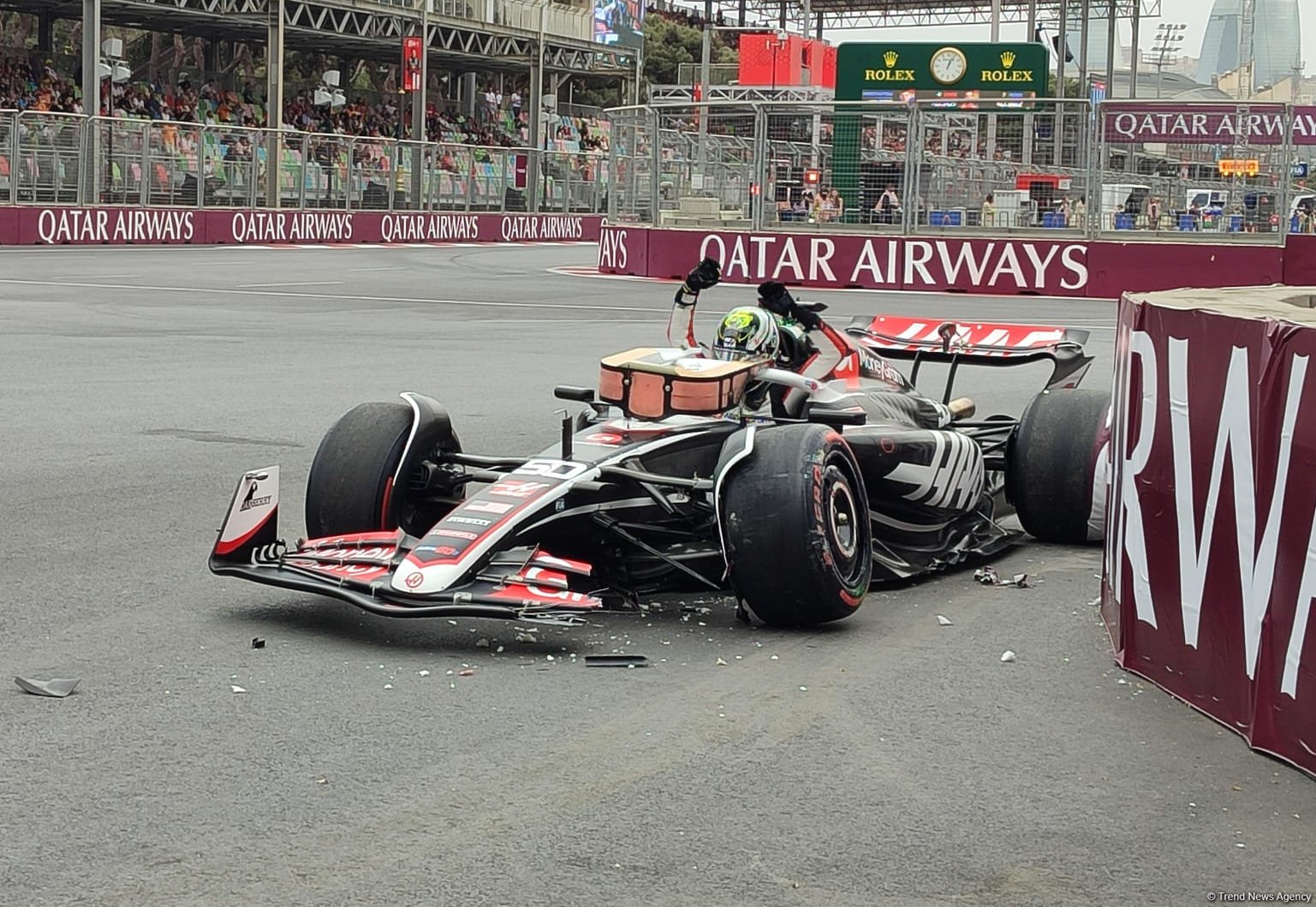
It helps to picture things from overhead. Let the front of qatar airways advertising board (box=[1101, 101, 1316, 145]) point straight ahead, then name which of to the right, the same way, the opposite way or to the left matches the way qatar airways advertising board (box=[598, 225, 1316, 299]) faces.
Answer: the same way

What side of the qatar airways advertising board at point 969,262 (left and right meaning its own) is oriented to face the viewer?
front

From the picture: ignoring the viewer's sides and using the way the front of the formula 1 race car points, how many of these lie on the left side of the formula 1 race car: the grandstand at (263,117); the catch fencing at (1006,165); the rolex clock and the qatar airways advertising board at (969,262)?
0

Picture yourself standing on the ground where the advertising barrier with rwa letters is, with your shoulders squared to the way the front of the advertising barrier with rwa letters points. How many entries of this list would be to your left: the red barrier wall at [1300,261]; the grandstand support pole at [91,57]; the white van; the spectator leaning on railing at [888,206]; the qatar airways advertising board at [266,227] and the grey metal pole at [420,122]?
0

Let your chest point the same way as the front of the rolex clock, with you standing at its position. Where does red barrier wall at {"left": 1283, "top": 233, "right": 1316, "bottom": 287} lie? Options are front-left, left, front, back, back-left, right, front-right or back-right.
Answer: front

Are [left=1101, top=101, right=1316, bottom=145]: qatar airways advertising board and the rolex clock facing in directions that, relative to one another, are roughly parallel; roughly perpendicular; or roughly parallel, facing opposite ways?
roughly parallel

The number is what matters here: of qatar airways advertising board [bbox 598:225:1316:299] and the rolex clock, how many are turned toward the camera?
2

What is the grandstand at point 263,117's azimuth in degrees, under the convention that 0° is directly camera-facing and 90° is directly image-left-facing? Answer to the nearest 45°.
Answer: approximately 315°

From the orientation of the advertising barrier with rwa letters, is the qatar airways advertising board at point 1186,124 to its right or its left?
on its right

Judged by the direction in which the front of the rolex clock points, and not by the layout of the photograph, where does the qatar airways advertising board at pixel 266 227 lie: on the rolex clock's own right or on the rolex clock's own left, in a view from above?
on the rolex clock's own right

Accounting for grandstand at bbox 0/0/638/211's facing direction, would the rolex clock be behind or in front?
in front

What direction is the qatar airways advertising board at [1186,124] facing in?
toward the camera

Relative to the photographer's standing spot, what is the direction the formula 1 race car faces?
facing the viewer and to the left of the viewer

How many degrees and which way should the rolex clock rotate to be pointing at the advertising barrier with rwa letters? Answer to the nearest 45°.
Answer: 0° — it already faces it

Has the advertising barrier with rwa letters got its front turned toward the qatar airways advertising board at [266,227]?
no

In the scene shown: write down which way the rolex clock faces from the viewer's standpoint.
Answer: facing the viewer

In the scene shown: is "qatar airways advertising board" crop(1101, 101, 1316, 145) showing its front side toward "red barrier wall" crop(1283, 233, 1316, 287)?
yes
